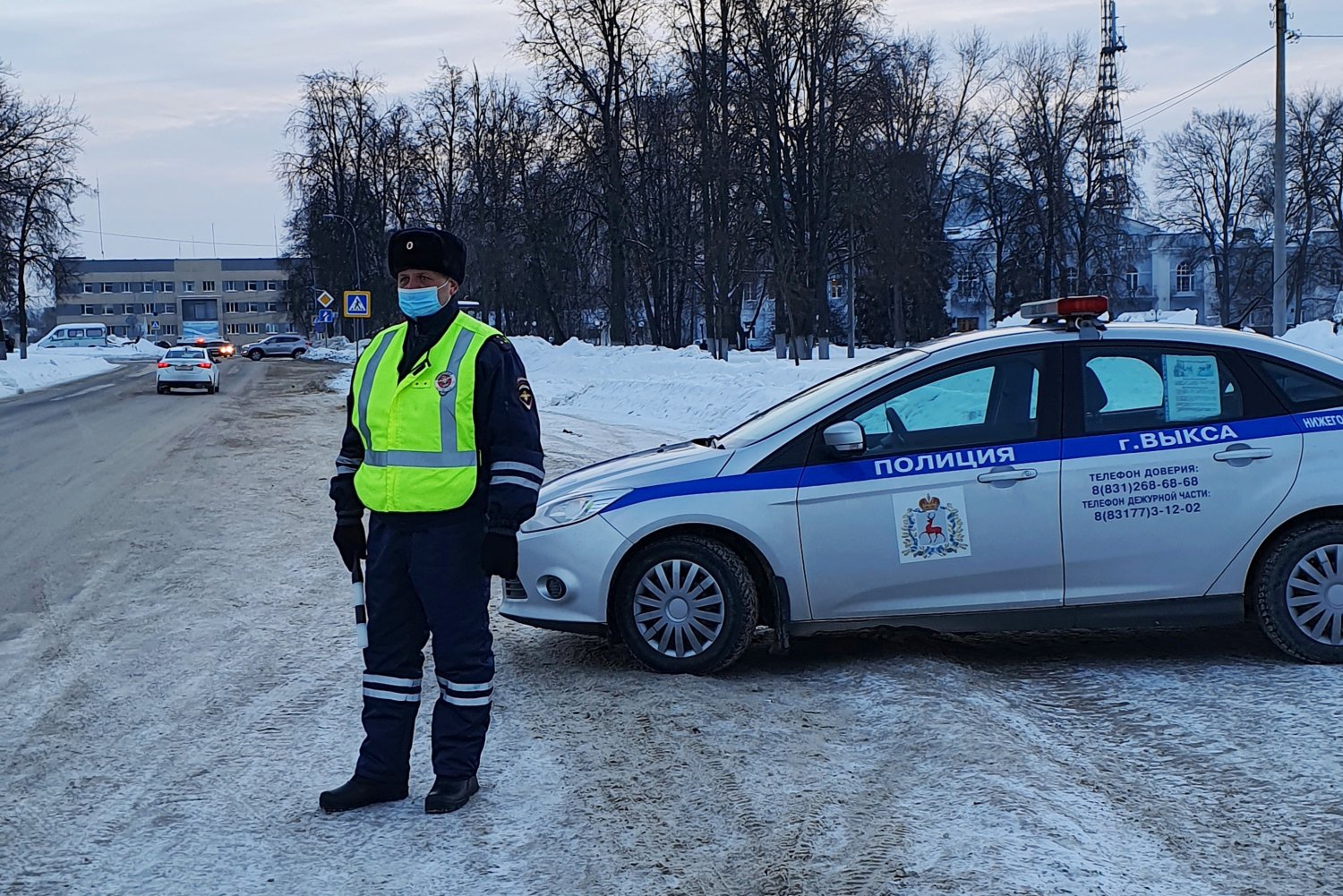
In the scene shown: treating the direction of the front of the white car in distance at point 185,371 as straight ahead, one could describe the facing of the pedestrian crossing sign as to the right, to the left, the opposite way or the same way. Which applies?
the opposite way

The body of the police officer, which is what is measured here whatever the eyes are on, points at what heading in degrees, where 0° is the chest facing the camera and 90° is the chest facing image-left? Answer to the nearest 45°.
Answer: approximately 45°

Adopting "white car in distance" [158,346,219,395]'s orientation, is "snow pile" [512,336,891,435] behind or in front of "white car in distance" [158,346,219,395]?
behind

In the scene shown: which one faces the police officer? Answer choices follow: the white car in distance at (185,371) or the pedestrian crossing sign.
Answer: the pedestrian crossing sign

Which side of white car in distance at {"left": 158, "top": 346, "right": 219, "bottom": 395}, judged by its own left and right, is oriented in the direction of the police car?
back

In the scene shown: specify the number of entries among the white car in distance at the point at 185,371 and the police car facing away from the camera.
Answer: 1

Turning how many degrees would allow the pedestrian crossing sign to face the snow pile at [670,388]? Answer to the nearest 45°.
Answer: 0° — it already faces it

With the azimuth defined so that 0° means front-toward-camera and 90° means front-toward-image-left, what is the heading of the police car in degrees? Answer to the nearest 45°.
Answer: approximately 90°

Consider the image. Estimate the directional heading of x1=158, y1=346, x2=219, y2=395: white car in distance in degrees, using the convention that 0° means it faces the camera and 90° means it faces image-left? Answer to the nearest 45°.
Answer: approximately 180°

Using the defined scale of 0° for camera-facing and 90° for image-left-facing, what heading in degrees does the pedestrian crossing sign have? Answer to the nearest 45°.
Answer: approximately 0°

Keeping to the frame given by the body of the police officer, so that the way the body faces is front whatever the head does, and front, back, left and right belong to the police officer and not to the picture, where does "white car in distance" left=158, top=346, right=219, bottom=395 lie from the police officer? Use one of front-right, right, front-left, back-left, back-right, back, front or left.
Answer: back-right

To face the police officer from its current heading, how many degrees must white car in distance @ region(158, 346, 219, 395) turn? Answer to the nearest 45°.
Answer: approximately 180°
